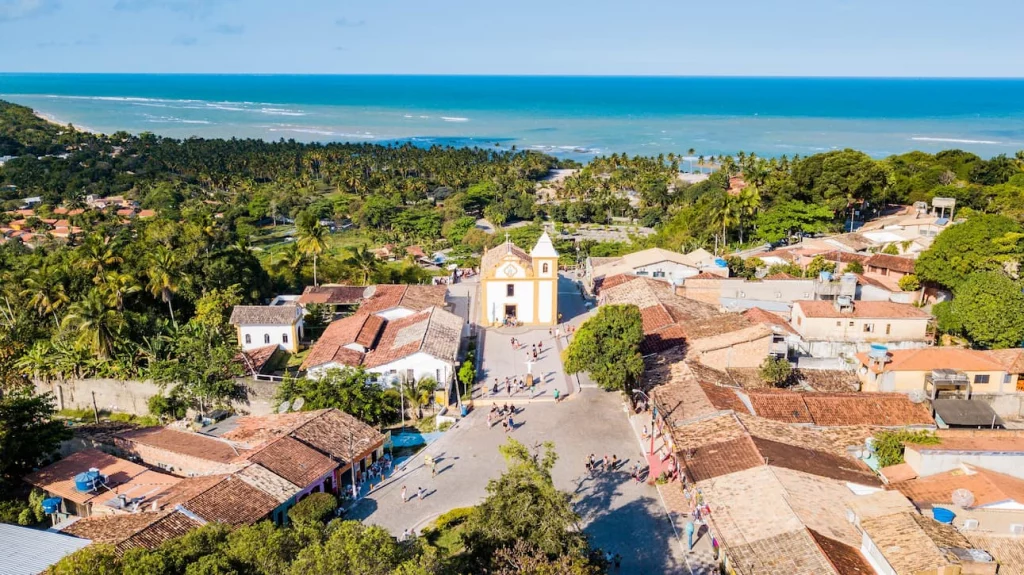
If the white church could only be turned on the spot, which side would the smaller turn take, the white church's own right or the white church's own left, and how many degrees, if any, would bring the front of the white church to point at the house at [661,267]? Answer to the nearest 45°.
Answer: approximately 135° to the white church's own left

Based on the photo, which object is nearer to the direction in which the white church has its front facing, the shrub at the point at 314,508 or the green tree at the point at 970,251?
the shrub

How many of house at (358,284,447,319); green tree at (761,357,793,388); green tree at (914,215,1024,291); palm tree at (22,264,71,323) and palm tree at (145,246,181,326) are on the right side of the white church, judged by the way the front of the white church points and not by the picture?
3

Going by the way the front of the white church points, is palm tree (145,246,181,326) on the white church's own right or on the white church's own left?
on the white church's own right

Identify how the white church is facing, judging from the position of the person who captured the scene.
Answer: facing the viewer

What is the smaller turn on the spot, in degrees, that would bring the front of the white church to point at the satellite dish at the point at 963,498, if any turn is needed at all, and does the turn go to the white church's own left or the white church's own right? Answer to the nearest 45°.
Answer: approximately 45° to the white church's own left

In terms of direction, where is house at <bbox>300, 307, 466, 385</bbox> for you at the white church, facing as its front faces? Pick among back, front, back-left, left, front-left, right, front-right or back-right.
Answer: front-right

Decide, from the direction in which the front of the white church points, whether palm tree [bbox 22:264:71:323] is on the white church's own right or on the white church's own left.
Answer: on the white church's own right

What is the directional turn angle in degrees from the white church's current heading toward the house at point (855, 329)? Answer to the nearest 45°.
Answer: approximately 45° to its left

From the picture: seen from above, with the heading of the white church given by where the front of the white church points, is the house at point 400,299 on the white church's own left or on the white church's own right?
on the white church's own right

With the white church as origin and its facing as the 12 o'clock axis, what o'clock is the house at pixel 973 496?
The house is roughly at 11 o'clock from the white church.

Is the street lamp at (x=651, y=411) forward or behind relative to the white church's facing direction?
forward

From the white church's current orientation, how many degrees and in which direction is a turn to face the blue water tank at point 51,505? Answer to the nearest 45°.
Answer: approximately 45° to its right

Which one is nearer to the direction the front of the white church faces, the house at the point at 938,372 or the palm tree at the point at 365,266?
the house

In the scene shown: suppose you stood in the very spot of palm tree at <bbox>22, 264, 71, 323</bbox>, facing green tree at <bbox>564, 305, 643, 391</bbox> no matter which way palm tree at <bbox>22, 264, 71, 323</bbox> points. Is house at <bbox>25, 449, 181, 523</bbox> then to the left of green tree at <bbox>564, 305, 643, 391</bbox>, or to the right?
right

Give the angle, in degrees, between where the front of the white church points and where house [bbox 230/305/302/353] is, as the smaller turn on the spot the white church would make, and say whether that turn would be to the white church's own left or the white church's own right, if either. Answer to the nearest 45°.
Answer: approximately 90° to the white church's own right

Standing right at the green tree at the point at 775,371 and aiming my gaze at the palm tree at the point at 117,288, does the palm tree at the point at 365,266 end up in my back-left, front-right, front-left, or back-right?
front-right

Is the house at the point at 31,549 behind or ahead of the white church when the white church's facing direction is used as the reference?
ahead

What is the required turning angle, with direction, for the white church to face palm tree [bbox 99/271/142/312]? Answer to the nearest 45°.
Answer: approximately 90° to its right
